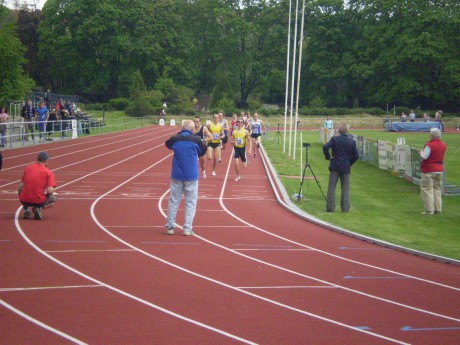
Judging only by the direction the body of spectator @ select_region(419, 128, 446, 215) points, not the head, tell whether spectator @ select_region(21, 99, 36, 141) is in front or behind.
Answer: in front

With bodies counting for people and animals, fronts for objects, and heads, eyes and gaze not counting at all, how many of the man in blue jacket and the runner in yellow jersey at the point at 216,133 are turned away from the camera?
1

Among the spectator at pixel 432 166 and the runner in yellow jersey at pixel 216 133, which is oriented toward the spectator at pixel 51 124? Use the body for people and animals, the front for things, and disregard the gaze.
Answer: the spectator at pixel 432 166

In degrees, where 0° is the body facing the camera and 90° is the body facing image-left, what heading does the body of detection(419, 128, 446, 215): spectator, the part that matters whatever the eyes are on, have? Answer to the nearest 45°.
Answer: approximately 135°

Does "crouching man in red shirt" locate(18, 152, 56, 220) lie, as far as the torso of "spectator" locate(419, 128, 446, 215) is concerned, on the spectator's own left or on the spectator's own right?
on the spectator's own left

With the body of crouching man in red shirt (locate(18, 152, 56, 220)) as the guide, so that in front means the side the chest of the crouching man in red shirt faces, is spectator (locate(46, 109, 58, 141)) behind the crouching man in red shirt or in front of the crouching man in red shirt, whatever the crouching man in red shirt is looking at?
in front

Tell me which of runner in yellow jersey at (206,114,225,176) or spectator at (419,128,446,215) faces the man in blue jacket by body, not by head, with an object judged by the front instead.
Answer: the runner in yellow jersey

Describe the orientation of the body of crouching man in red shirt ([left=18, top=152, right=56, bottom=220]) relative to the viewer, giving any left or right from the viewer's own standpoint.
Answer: facing away from the viewer and to the right of the viewer

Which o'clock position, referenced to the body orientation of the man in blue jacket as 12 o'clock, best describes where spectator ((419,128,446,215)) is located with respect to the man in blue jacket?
The spectator is roughly at 2 o'clock from the man in blue jacket.

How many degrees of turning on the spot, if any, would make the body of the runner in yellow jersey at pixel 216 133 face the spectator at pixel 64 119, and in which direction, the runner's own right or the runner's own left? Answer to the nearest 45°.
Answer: approximately 135° to the runner's own right

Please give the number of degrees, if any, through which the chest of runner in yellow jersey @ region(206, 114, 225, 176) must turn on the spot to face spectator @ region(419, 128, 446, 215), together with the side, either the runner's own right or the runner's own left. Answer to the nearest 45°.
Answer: approximately 45° to the runner's own left

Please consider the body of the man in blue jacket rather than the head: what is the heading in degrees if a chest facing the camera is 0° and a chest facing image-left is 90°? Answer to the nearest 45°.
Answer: approximately 180°

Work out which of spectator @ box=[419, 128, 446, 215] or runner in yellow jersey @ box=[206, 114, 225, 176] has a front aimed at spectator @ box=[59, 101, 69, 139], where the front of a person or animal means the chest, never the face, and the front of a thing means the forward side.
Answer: spectator @ box=[419, 128, 446, 215]

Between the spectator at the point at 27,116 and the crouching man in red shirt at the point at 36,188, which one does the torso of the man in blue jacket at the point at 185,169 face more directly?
the spectator
